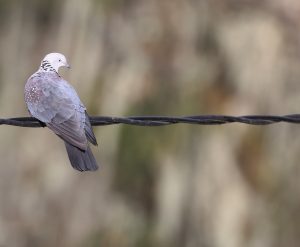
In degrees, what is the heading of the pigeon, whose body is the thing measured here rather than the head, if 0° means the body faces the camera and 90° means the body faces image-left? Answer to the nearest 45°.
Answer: approximately 135°
